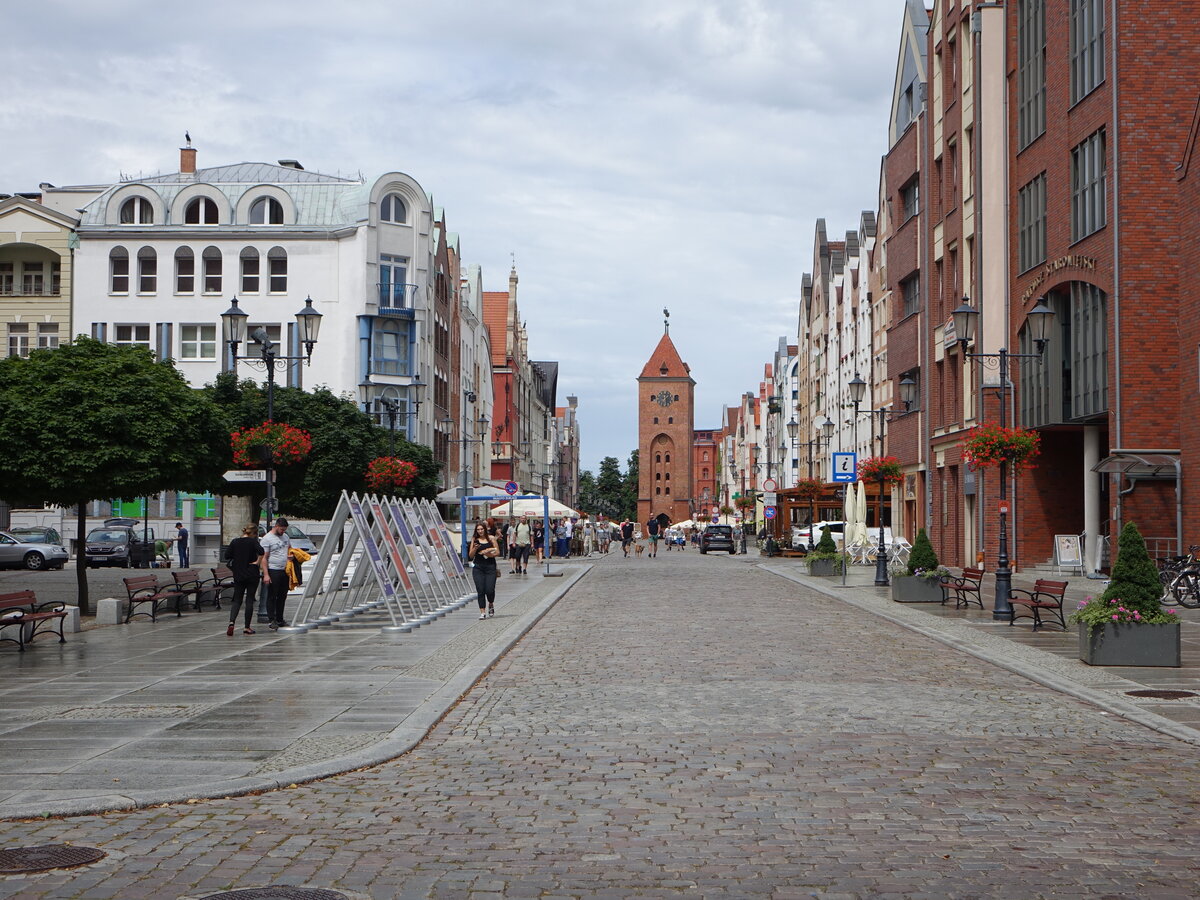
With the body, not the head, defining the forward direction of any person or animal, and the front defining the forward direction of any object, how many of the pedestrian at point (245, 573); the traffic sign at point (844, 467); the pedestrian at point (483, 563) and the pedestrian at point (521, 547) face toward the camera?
3

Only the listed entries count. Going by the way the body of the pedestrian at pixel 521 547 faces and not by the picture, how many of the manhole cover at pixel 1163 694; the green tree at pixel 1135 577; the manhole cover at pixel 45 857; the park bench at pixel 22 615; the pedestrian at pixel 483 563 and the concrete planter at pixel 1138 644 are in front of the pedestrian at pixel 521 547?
6

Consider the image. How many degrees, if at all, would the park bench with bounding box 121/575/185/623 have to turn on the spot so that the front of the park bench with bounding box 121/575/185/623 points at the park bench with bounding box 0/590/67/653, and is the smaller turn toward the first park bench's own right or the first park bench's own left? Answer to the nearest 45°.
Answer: approximately 45° to the first park bench's own right

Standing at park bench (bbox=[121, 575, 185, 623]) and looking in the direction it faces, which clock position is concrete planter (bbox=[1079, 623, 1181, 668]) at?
The concrete planter is roughly at 12 o'clock from the park bench.

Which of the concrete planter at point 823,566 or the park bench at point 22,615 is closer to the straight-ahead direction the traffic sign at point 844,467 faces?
the park bench

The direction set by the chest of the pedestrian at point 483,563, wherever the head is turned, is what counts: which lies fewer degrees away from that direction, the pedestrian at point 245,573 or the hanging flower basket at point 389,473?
the pedestrian

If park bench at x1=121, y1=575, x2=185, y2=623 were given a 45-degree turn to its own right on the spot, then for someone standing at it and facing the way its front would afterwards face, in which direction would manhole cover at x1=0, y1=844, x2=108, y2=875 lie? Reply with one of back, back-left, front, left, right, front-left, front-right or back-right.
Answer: front

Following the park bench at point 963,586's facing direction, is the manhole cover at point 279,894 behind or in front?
in front

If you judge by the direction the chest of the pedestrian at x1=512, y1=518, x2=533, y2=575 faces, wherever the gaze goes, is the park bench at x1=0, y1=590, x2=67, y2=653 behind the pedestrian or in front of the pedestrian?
in front

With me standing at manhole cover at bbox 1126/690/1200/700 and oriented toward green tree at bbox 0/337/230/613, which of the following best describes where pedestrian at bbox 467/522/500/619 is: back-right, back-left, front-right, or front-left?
front-right

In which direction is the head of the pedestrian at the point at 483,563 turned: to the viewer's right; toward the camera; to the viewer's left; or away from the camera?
toward the camera

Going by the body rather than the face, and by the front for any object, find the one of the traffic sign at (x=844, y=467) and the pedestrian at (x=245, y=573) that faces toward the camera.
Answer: the traffic sign

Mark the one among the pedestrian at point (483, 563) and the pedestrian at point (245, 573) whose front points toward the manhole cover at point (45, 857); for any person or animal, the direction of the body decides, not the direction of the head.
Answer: the pedestrian at point (483, 563)

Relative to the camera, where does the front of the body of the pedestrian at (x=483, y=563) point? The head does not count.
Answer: toward the camera

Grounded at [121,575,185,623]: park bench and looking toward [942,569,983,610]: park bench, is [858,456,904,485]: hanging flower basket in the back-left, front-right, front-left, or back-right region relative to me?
front-left

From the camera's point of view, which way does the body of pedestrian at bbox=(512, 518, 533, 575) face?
toward the camera

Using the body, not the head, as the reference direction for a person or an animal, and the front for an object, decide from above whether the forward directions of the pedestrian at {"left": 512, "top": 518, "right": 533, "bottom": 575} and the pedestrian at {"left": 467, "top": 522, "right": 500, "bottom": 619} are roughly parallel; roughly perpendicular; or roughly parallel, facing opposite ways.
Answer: roughly parallel

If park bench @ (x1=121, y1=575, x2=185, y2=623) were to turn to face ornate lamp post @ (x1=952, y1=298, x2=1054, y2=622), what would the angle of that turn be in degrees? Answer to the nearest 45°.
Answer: approximately 45° to its left
